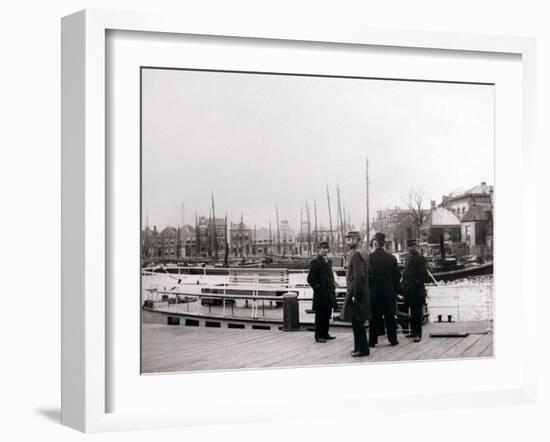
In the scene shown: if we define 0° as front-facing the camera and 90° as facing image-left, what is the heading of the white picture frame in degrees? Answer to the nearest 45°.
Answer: approximately 315°
